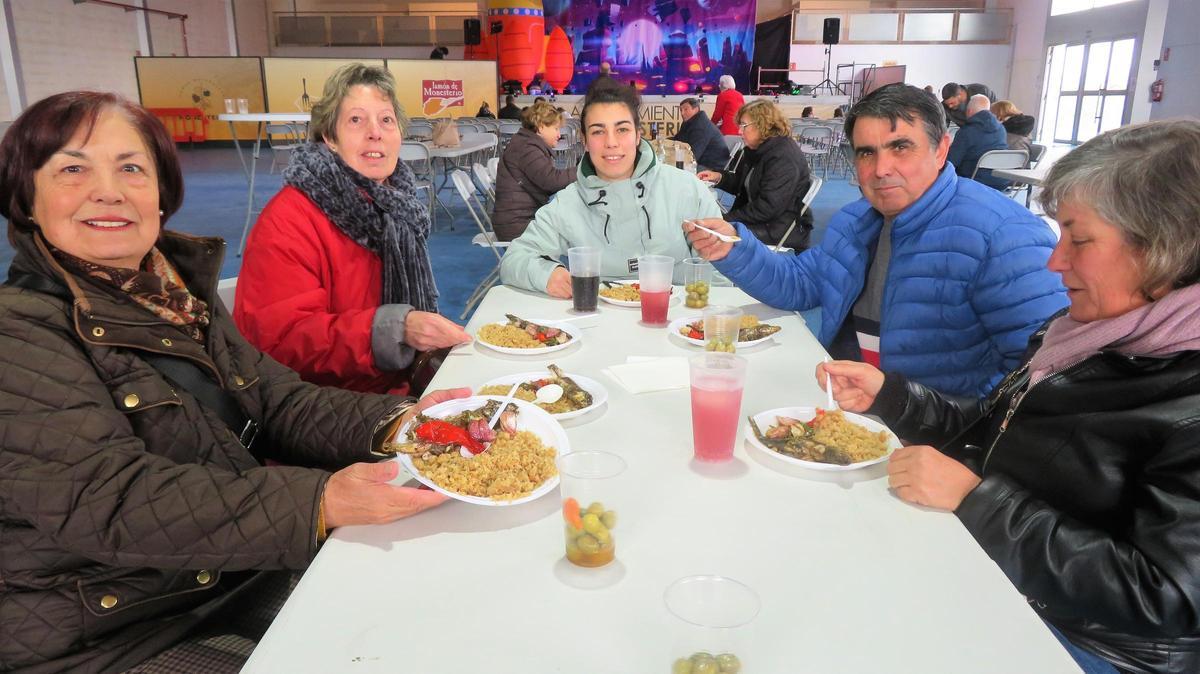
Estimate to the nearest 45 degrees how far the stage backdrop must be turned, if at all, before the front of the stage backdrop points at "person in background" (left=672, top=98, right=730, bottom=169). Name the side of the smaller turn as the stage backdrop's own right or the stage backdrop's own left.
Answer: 0° — it already faces them

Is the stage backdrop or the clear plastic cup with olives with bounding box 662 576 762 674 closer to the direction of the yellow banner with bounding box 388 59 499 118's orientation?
the clear plastic cup with olives

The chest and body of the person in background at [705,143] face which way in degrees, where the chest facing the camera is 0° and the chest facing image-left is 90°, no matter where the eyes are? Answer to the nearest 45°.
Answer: approximately 90°

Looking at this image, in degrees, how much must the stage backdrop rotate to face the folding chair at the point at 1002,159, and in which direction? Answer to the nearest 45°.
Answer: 0° — it already faces it

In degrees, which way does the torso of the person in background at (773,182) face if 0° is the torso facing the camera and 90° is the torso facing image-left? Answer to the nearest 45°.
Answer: approximately 90°

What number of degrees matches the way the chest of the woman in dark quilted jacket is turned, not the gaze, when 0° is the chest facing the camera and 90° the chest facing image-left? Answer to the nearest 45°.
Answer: approximately 315°

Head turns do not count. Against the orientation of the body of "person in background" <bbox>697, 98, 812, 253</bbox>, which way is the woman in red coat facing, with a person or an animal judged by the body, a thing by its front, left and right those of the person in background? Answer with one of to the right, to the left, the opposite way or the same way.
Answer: the opposite way

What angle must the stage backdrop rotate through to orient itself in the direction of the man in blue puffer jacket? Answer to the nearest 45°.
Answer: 0° — it already faces them

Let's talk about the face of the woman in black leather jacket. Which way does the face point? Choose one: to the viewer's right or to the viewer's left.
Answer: to the viewer's left

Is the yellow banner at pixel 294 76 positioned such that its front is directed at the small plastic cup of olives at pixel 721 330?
yes
